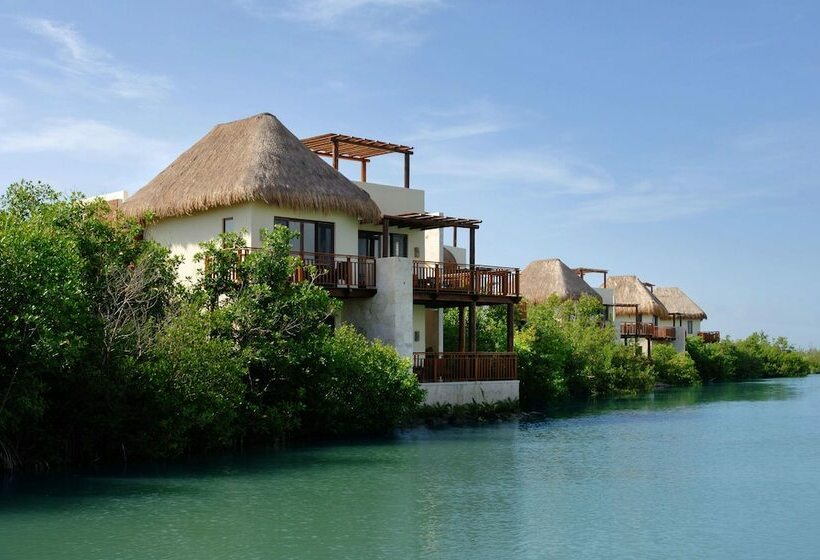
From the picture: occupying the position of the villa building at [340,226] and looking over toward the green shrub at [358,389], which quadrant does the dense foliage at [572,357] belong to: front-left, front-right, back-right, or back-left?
back-left

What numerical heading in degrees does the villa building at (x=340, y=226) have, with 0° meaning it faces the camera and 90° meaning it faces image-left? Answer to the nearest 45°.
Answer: approximately 315°

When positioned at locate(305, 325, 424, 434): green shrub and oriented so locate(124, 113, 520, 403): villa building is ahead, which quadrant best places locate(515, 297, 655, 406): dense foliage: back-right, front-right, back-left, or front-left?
front-right

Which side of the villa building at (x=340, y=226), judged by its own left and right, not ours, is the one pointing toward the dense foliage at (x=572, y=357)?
left

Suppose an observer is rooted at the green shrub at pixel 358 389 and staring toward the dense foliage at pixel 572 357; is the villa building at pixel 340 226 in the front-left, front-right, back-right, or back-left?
front-left
